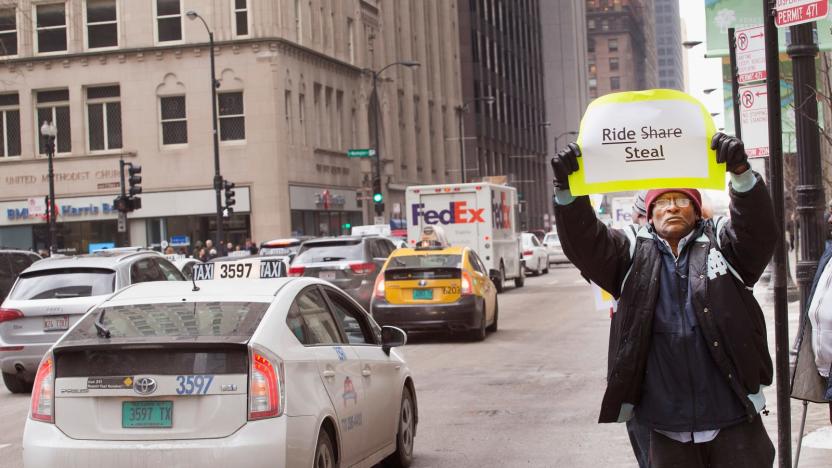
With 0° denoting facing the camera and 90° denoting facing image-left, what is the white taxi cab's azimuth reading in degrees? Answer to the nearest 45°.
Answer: approximately 225°

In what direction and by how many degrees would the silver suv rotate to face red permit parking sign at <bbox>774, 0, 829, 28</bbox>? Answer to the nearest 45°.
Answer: approximately 90° to its right

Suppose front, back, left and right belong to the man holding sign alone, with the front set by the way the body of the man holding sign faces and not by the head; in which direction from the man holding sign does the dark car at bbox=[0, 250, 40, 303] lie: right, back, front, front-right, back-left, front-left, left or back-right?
back-right

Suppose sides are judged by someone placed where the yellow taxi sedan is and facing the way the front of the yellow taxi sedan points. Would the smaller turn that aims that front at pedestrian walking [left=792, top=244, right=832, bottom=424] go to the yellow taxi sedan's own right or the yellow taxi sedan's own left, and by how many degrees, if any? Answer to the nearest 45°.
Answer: approximately 180°

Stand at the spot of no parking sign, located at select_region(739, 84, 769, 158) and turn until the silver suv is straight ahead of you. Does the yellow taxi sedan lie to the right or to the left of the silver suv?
right

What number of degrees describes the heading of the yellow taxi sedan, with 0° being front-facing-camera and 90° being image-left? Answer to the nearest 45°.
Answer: approximately 180°

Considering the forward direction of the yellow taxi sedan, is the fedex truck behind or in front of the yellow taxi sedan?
in front

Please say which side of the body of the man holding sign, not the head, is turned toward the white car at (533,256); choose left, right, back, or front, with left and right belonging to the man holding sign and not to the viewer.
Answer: back

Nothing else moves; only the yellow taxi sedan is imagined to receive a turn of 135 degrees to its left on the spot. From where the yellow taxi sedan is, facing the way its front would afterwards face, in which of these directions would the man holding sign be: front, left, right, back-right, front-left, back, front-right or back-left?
front-left

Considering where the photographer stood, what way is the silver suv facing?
facing away from the viewer and to the right of the viewer

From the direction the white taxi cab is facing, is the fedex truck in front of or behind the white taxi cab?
in front

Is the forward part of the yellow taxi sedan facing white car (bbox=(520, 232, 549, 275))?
yes
